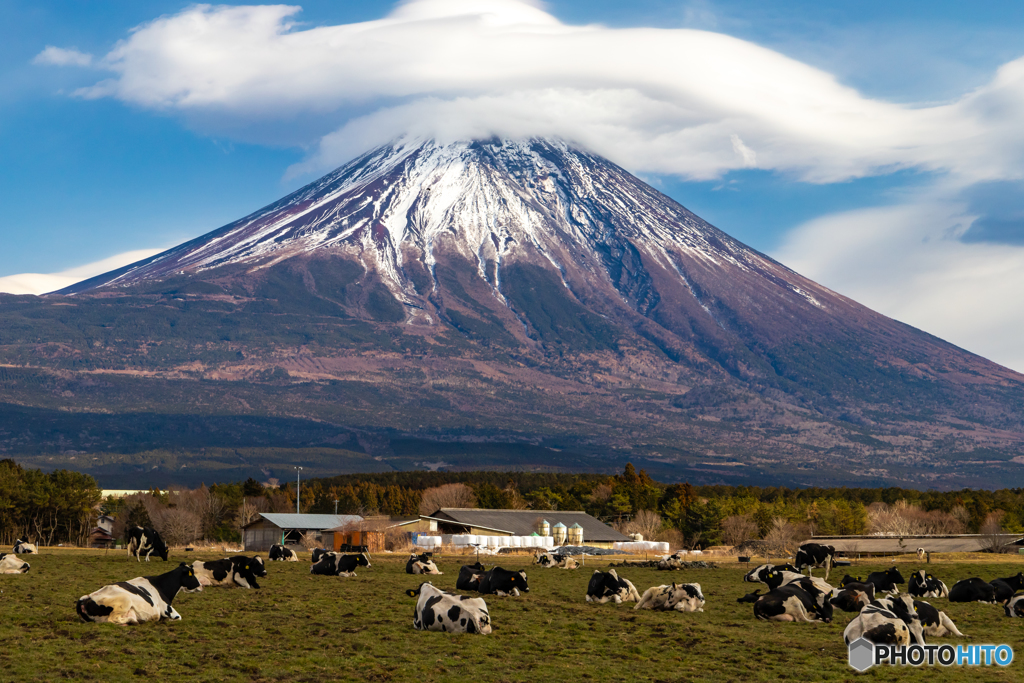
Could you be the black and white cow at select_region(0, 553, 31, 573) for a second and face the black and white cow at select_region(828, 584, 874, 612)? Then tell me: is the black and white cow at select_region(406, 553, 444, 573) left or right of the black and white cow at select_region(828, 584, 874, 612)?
left

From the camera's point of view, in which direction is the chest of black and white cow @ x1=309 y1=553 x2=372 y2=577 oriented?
to the viewer's right

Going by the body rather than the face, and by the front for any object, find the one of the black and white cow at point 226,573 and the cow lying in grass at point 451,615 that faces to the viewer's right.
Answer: the black and white cow

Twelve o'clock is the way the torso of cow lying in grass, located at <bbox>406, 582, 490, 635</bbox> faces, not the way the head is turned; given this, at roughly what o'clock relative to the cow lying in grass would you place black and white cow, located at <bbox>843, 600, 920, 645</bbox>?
The black and white cow is roughly at 5 o'clock from the cow lying in grass.

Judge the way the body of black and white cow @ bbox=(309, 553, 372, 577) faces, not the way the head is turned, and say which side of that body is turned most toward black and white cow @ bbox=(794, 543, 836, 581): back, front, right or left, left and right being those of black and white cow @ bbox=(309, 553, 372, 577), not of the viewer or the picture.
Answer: front

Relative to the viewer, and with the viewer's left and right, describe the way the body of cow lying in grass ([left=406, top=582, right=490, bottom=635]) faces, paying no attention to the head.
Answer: facing away from the viewer and to the left of the viewer

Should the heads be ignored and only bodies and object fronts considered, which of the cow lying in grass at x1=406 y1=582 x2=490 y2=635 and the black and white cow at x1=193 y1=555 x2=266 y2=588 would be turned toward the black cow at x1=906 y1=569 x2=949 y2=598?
the black and white cow

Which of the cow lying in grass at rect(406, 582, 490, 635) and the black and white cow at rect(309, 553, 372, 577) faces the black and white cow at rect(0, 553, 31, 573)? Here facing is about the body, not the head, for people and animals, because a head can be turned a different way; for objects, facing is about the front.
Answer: the cow lying in grass

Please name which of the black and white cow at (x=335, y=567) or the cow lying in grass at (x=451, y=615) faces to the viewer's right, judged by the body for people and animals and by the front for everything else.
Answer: the black and white cow

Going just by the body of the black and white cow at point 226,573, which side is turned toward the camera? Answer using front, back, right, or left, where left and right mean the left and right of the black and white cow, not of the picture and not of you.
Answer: right
